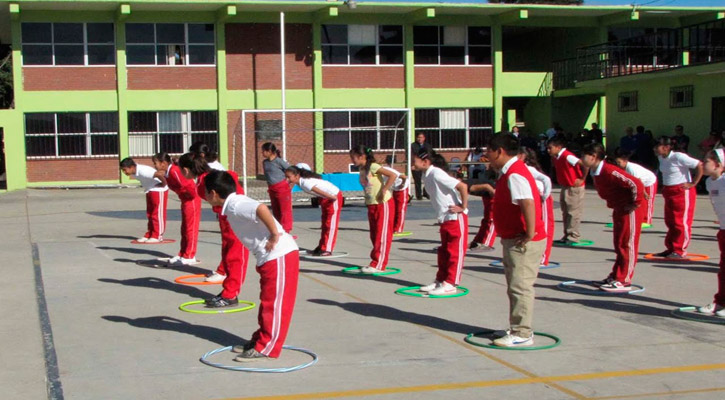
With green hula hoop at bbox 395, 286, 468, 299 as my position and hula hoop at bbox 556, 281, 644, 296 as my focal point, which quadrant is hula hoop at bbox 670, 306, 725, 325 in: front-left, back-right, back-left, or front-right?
front-right

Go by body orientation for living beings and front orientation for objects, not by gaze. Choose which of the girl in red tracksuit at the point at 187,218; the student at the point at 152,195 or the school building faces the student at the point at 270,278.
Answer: the school building

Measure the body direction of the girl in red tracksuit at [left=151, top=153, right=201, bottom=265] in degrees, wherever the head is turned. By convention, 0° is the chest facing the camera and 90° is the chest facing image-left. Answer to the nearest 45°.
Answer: approximately 90°

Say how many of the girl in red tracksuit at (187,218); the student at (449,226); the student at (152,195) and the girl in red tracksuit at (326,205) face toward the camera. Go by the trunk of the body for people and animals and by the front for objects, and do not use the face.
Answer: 0

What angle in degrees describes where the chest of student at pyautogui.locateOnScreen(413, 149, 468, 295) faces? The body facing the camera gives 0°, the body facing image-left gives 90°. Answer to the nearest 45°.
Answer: approximately 90°

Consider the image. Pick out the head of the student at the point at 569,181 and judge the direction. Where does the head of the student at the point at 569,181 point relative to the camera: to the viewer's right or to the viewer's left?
to the viewer's left

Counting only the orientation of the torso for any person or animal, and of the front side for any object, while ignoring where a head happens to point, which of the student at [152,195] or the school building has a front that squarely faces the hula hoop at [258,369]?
the school building

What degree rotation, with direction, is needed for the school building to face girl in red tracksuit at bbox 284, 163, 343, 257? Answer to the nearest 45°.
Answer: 0° — it already faces them

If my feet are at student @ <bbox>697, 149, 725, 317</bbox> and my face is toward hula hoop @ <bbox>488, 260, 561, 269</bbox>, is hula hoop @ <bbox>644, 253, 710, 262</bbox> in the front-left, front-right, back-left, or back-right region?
front-right

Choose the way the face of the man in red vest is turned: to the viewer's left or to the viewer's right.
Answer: to the viewer's left

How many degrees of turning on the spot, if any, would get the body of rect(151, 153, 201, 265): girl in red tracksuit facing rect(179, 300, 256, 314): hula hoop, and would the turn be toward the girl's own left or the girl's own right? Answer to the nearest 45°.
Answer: approximately 90° to the girl's own left

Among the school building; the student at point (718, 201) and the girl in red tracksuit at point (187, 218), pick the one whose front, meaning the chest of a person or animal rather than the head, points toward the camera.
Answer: the school building

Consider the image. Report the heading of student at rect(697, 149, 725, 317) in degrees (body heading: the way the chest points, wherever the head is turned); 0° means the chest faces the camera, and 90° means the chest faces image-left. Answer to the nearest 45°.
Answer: approximately 90°

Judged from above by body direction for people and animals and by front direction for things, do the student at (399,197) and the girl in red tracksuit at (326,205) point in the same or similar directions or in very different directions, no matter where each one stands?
same or similar directions

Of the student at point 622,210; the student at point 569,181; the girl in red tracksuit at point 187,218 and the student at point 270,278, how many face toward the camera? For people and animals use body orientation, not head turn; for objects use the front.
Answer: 0

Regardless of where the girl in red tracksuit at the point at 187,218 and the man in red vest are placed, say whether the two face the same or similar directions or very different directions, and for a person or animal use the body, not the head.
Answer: same or similar directions

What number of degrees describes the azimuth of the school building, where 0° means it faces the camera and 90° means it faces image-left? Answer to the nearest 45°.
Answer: approximately 0°

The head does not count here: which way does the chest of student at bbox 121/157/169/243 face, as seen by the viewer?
to the viewer's left

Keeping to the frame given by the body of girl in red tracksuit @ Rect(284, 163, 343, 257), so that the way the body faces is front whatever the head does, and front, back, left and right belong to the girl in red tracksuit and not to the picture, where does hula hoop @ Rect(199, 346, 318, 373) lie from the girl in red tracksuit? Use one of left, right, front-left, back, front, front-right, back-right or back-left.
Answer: left
